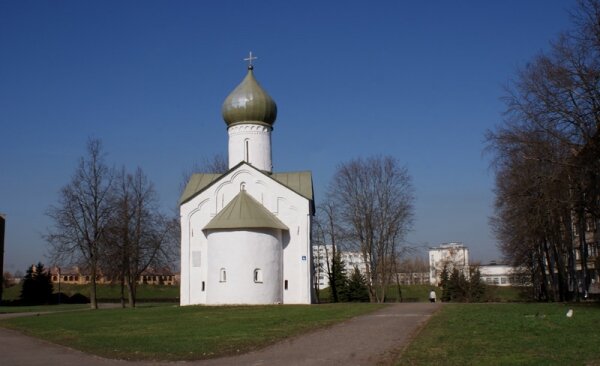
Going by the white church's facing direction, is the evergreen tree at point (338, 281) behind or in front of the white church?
in front

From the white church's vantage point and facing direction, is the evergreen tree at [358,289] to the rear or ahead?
ahead

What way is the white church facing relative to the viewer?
away from the camera
